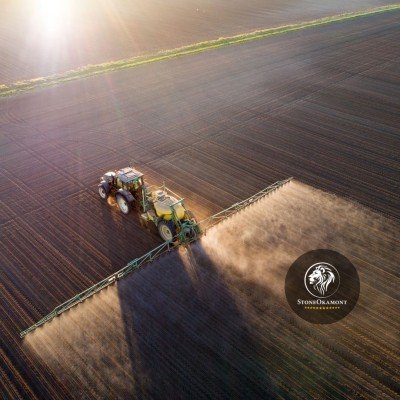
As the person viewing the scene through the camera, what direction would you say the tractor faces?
facing away from the viewer and to the left of the viewer
